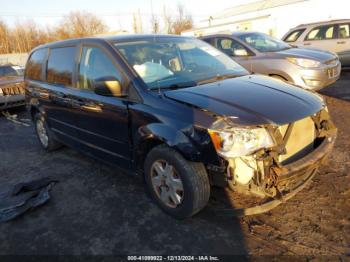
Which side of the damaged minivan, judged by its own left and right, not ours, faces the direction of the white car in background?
left

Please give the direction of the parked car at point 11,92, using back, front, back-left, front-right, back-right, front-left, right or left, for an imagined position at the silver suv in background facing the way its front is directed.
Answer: back-right

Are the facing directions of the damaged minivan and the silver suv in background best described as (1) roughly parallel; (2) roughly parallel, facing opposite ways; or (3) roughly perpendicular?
roughly parallel

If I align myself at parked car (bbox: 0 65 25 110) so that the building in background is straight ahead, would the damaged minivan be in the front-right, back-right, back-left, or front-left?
back-right

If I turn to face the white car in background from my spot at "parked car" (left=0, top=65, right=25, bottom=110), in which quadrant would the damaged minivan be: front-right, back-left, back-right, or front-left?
front-right

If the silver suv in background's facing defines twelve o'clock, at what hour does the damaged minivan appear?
The damaged minivan is roughly at 2 o'clock from the silver suv in background.

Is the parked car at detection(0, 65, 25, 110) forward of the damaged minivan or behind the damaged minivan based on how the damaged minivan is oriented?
behind

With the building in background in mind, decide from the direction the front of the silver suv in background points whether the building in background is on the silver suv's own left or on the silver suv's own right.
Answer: on the silver suv's own left

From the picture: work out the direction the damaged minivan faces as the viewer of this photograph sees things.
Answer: facing the viewer and to the right of the viewer

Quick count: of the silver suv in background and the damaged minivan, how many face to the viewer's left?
0

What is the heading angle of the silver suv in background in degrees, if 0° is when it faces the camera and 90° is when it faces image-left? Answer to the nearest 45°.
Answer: approximately 315°

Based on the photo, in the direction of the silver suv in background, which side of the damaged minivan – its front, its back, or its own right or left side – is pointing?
left

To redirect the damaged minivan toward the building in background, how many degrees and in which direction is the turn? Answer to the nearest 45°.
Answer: approximately 135° to its left
